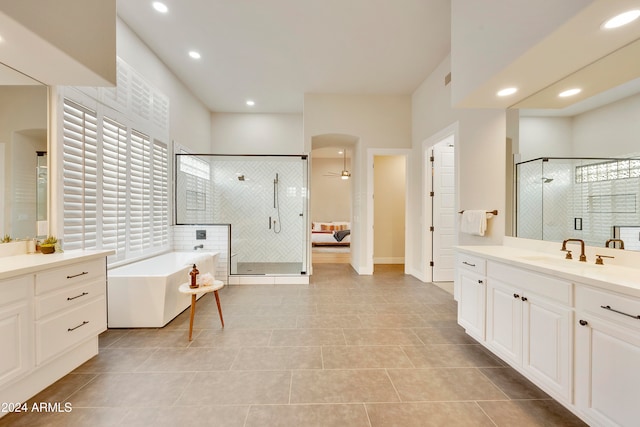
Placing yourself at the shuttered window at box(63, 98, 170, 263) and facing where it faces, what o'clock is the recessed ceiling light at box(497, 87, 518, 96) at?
The recessed ceiling light is roughly at 12 o'clock from the shuttered window.

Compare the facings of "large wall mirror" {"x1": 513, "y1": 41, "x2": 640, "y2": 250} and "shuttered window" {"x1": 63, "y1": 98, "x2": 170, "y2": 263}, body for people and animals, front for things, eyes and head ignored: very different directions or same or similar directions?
very different directions

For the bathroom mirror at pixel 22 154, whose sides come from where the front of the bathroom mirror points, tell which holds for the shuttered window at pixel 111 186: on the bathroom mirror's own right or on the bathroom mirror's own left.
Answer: on the bathroom mirror's own left

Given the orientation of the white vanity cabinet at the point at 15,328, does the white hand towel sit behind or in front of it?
in front

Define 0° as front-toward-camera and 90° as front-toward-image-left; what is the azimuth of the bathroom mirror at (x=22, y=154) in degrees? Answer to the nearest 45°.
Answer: approximately 315°

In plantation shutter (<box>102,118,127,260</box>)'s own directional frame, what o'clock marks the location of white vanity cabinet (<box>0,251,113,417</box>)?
The white vanity cabinet is roughly at 2 o'clock from the plantation shutter.

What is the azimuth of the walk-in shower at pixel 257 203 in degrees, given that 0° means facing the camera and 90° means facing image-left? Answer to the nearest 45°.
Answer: approximately 0°

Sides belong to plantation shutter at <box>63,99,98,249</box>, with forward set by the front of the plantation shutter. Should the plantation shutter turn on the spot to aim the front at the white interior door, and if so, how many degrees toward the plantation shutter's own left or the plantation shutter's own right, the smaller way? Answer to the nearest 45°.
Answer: approximately 45° to the plantation shutter's own left

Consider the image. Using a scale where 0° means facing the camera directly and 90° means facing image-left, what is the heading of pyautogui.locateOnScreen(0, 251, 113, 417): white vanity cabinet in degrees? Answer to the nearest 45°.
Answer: approximately 315°

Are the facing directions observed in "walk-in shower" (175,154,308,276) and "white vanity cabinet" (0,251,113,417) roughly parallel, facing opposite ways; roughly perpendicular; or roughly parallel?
roughly perpendicular

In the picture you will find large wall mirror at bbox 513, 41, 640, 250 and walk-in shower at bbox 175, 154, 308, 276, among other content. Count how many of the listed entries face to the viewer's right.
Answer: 0
